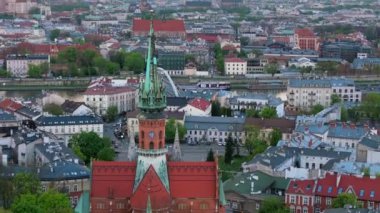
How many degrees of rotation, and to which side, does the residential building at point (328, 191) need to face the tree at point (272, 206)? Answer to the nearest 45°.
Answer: approximately 45° to its right

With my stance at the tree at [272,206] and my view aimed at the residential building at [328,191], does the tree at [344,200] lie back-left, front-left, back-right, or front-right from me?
front-right

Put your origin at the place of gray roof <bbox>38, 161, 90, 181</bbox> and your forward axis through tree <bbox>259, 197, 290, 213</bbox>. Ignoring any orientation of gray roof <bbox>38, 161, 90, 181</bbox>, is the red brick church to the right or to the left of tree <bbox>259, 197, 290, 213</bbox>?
right

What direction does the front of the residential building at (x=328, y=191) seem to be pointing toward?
toward the camera

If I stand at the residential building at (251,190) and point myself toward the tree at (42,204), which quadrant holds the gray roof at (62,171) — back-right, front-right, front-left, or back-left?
front-right

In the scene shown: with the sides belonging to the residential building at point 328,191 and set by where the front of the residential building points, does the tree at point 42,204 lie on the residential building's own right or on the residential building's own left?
on the residential building's own right

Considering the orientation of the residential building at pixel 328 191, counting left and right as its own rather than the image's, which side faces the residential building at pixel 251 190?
right

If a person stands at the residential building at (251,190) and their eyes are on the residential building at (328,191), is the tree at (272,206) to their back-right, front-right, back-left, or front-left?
front-right

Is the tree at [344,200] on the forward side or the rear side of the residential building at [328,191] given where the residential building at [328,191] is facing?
on the forward side

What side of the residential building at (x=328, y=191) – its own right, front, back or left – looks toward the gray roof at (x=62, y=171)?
right
